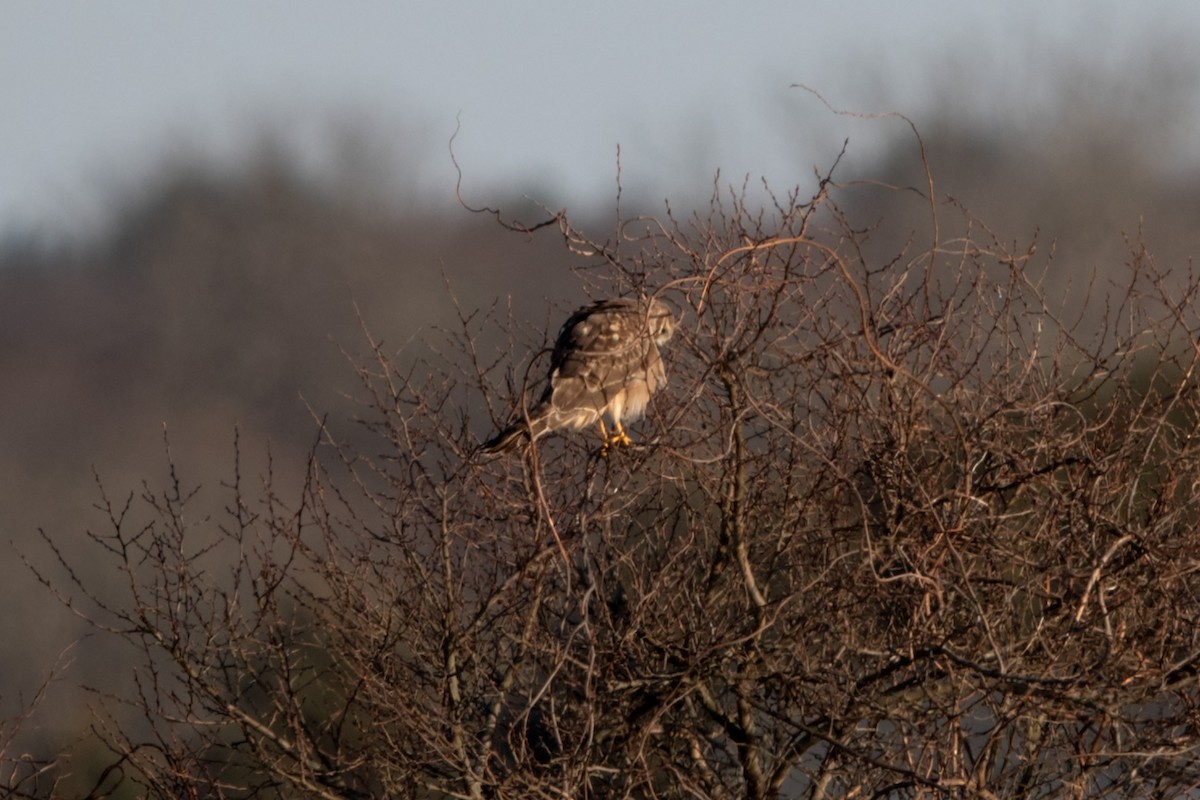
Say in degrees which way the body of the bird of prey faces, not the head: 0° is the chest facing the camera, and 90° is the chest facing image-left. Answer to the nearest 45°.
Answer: approximately 270°

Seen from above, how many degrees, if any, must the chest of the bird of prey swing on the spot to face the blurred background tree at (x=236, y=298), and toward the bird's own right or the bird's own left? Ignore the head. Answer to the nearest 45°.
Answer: approximately 90° to the bird's own left
